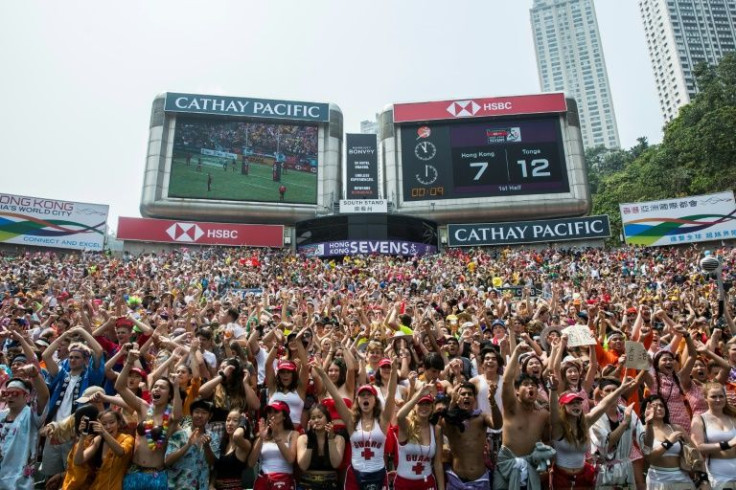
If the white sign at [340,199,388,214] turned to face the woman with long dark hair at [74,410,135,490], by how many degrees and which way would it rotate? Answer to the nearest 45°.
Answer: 0° — it already faces them

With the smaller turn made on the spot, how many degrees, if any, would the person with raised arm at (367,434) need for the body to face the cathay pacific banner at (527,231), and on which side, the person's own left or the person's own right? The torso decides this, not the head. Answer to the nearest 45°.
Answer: approximately 135° to the person's own left

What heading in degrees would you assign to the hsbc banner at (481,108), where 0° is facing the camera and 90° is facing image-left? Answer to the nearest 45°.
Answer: approximately 0°

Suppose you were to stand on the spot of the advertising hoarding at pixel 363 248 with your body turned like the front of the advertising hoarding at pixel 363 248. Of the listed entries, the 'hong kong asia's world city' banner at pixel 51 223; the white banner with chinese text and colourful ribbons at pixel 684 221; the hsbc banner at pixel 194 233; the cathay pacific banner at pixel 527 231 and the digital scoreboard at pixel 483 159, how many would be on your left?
3

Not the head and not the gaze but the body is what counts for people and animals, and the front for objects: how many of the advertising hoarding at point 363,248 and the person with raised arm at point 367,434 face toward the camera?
2

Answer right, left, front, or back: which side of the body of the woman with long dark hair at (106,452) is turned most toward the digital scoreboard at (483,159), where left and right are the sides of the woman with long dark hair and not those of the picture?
back

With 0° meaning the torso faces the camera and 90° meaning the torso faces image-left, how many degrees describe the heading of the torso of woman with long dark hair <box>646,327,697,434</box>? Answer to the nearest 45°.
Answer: approximately 0°
